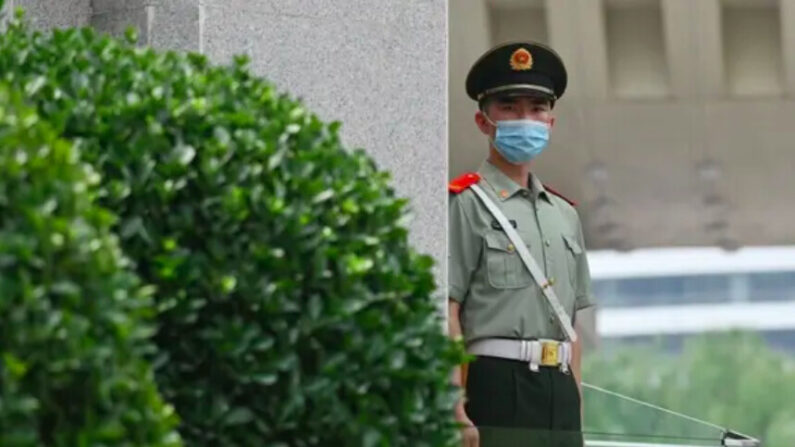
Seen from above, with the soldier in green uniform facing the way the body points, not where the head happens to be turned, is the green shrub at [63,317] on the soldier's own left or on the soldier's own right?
on the soldier's own right

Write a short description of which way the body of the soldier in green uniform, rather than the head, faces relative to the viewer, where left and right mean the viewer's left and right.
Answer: facing the viewer and to the right of the viewer

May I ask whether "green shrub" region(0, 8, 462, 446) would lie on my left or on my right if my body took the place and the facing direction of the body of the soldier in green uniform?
on my right
